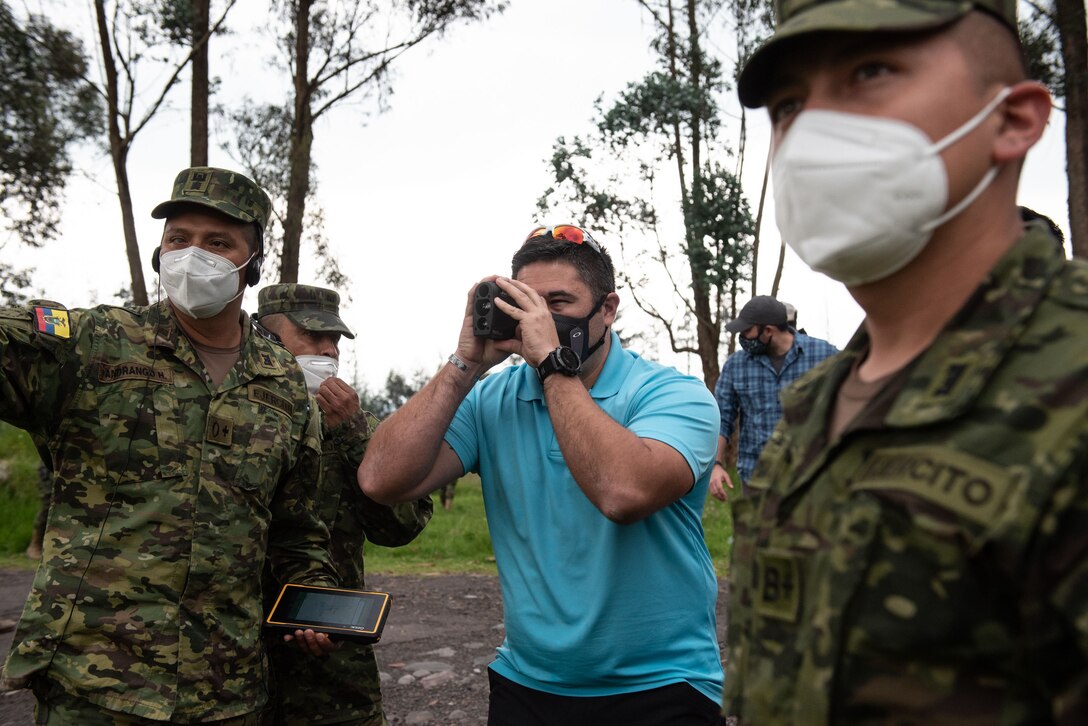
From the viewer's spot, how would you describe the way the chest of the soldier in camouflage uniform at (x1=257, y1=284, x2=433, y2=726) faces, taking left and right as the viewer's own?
facing the viewer and to the right of the viewer

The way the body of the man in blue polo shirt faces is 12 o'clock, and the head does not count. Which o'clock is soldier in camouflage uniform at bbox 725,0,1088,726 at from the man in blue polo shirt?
The soldier in camouflage uniform is roughly at 10 o'clock from the man in blue polo shirt.

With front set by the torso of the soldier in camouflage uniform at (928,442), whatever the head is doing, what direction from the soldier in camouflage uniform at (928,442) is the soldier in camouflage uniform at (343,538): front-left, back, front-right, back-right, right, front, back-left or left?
right

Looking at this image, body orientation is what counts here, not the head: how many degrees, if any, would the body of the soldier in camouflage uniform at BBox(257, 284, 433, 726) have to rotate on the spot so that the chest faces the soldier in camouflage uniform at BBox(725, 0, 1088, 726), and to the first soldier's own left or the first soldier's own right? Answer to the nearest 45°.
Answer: approximately 45° to the first soldier's own right

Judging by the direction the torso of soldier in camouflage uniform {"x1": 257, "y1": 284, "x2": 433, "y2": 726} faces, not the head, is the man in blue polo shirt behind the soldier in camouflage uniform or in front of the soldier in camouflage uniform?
in front

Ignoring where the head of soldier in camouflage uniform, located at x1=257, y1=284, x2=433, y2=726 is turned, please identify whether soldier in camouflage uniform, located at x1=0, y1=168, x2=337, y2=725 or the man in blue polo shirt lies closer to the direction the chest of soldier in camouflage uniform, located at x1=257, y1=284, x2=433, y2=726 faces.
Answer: the man in blue polo shirt

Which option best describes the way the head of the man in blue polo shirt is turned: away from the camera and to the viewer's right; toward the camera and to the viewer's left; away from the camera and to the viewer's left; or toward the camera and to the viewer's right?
toward the camera and to the viewer's left

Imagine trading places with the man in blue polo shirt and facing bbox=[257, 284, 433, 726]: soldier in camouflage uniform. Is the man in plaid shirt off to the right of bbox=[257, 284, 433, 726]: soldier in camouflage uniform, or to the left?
right

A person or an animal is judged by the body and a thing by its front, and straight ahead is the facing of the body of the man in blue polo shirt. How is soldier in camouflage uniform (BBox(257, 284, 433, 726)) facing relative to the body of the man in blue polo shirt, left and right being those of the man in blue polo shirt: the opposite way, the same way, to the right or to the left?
to the left

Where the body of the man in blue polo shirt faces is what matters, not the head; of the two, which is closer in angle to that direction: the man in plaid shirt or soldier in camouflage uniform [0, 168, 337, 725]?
the soldier in camouflage uniform

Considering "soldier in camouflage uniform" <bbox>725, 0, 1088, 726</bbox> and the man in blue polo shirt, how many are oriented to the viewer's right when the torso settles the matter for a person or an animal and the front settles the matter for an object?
0

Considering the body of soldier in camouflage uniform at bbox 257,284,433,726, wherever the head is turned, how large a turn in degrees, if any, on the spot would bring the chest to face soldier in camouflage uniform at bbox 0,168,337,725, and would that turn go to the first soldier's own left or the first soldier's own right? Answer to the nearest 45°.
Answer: approximately 90° to the first soldier's own right

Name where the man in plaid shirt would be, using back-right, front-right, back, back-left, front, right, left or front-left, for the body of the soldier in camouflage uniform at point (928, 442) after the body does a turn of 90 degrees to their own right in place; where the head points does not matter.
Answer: front-right

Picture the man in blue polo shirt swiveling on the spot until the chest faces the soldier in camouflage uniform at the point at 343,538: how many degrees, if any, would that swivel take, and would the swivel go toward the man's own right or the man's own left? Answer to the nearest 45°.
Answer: approximately 90° to the man's own right

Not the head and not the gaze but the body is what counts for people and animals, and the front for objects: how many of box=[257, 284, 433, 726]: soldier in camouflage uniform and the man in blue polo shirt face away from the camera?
0
